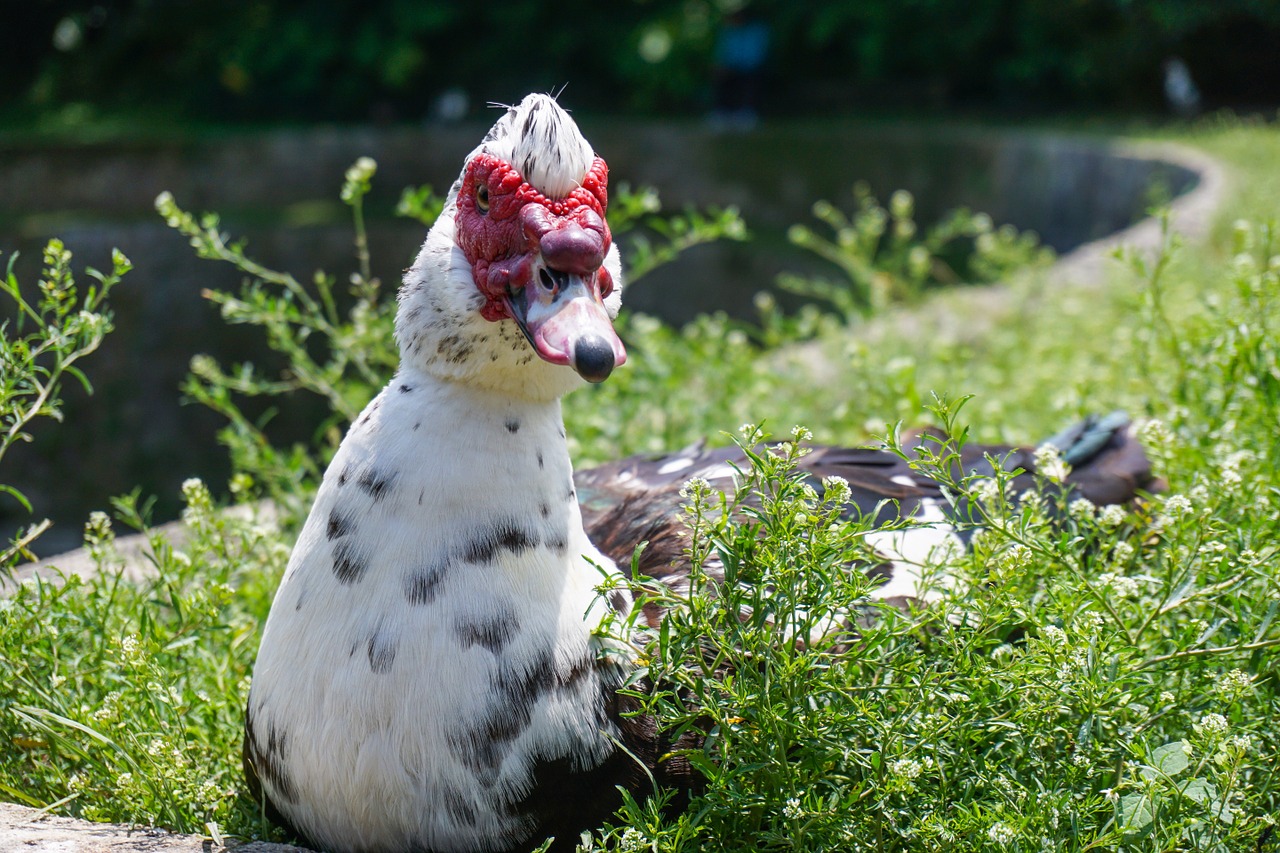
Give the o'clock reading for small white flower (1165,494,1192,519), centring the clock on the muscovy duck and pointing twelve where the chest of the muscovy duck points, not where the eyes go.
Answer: The small white flower is roughly at 7 o'clock from the muscovy duck.

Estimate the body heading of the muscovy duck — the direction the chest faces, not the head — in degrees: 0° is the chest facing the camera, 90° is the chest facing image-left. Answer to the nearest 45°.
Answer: approximately 45°

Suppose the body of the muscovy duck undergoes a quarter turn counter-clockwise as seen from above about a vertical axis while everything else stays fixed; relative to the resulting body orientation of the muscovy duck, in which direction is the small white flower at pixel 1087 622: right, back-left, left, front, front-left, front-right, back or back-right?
front-left

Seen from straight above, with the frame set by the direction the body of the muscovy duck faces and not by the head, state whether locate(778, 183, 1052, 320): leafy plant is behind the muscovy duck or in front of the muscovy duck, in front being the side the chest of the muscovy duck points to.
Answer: behind

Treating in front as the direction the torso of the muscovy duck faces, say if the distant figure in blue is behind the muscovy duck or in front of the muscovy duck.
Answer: behind
